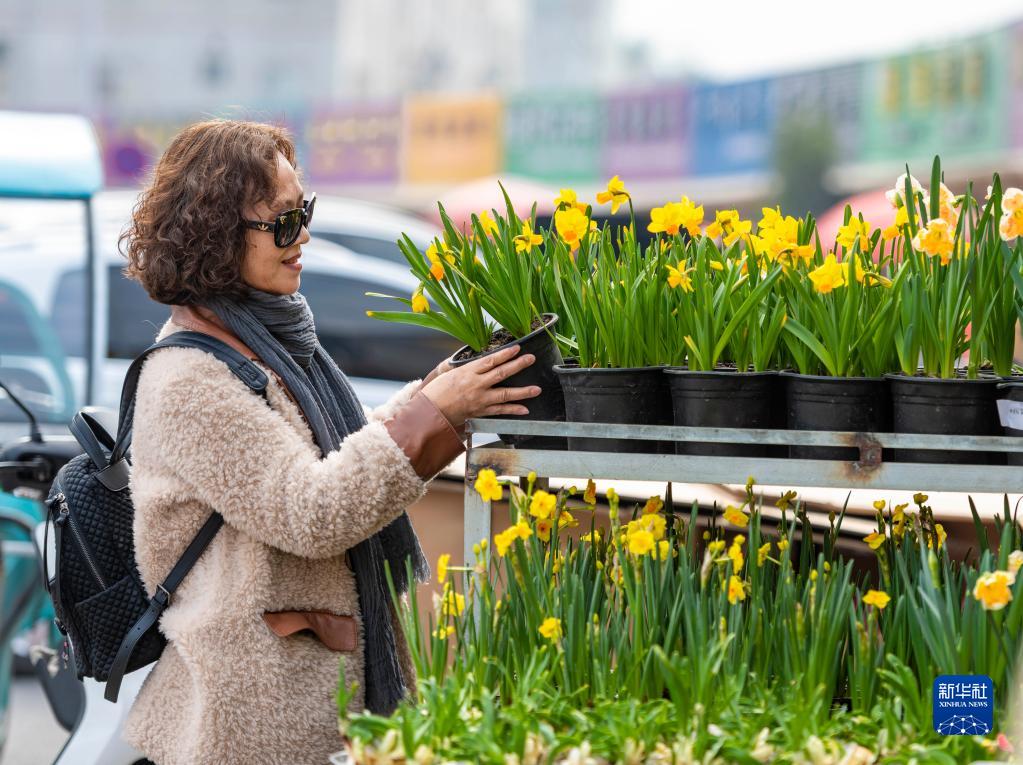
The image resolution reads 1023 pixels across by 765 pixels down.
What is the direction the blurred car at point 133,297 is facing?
to the viewer's right

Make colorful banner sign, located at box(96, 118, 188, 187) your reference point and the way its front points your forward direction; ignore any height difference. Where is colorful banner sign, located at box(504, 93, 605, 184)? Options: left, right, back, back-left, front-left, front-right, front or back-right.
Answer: front-left

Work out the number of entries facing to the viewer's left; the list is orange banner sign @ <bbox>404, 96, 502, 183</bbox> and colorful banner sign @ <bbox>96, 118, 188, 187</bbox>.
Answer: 0

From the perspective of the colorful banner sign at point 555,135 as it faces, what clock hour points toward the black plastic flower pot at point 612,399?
The black plastic flower pot is roughly at 12 o'clock from the colorful banner sign.

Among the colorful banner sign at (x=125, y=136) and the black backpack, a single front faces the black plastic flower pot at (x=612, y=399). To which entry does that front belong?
the colorful banner sign

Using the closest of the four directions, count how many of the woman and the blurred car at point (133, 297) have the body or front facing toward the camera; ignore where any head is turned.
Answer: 0

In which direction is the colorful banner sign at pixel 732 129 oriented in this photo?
toward the camera

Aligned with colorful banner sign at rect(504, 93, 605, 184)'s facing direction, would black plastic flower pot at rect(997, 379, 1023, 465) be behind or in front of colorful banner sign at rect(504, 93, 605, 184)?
in front

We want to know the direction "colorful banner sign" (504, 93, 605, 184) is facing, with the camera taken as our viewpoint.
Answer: facing the viewer

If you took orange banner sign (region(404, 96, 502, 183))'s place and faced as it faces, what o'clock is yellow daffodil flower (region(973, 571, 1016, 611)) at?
The yellow daffodil flower is roughly at 12 o'clock from the orange banner sign.

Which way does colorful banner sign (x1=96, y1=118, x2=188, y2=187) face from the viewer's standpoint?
toward the camera

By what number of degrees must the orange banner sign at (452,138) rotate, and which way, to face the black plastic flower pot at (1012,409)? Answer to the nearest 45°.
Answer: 0° — it already faces it

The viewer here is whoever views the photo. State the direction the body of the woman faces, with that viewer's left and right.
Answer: facing to the right of the viewer

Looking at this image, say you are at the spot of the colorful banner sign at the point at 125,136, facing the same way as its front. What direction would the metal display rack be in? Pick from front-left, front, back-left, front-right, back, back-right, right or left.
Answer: front

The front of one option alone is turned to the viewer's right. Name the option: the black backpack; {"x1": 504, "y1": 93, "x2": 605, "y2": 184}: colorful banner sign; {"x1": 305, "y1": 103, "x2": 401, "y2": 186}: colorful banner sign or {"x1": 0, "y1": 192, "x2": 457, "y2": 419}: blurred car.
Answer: the blurred car

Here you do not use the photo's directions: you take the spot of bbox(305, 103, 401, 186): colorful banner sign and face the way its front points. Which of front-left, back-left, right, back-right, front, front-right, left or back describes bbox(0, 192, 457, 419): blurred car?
front
